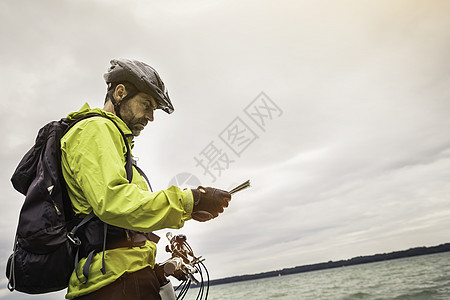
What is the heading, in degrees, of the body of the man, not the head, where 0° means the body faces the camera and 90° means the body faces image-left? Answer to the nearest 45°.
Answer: approximately 270°
